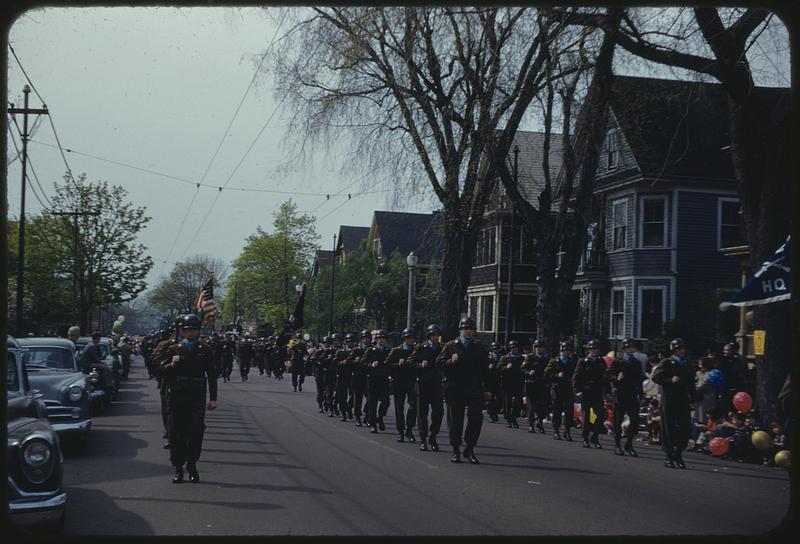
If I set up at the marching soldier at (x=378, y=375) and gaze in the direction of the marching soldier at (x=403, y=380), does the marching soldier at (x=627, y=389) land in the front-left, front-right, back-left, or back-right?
front-left

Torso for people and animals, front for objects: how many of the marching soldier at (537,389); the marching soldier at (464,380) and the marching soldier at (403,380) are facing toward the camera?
3

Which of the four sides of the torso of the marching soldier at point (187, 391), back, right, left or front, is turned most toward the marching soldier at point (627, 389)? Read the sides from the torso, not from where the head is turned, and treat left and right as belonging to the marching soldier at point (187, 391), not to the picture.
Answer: left

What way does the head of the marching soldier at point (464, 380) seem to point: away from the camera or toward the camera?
toward the camera

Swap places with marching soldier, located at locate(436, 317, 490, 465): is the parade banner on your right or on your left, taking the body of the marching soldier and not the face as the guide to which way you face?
on your left

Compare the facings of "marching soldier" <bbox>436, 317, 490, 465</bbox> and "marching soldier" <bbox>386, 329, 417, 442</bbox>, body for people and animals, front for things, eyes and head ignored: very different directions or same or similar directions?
same or similar directions

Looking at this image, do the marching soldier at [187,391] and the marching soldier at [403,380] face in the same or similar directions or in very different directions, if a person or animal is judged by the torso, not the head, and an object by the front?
same or similar directions

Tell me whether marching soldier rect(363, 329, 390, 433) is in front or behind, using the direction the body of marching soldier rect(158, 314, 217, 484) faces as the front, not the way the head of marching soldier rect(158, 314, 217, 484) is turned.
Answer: behind

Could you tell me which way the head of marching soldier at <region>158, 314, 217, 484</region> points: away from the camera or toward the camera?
toward the camera

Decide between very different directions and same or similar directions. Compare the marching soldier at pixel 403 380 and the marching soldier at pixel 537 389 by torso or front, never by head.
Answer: same or similar directions

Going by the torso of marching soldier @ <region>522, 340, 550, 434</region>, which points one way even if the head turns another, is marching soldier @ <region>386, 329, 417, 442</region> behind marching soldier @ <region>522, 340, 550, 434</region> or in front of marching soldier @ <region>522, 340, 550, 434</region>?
in front

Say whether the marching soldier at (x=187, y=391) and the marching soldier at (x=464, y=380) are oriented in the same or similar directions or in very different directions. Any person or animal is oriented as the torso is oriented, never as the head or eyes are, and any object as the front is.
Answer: same or similar directions

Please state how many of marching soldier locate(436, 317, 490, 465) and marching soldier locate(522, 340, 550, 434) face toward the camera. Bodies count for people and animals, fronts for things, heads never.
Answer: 2

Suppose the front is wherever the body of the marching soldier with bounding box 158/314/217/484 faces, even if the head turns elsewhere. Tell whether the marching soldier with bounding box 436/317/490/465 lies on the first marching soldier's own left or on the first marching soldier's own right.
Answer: on the first marching soldier's own left

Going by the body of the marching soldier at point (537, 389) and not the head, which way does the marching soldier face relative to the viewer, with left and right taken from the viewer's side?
facing the viewer

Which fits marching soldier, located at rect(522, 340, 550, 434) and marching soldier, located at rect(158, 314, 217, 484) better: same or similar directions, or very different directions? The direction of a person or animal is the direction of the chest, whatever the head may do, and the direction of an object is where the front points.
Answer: same or similar directions

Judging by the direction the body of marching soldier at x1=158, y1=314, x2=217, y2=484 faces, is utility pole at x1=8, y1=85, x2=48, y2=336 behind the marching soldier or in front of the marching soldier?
behind
